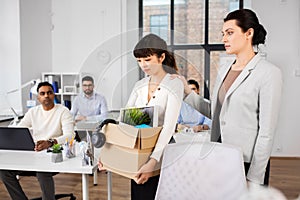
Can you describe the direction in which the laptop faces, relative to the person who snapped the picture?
facing away from the viewer

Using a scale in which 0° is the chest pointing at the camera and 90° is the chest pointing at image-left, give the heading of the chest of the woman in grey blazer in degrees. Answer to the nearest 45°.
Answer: approximately 45°

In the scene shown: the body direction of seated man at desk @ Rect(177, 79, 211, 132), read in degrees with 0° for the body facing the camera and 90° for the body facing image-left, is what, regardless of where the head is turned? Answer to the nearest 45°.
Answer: approximately 0°

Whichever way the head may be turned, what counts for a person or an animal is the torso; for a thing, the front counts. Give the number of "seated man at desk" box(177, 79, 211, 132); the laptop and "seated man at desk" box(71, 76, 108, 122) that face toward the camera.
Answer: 2

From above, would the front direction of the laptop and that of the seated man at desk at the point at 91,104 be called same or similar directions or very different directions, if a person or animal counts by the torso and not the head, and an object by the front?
very different directions
